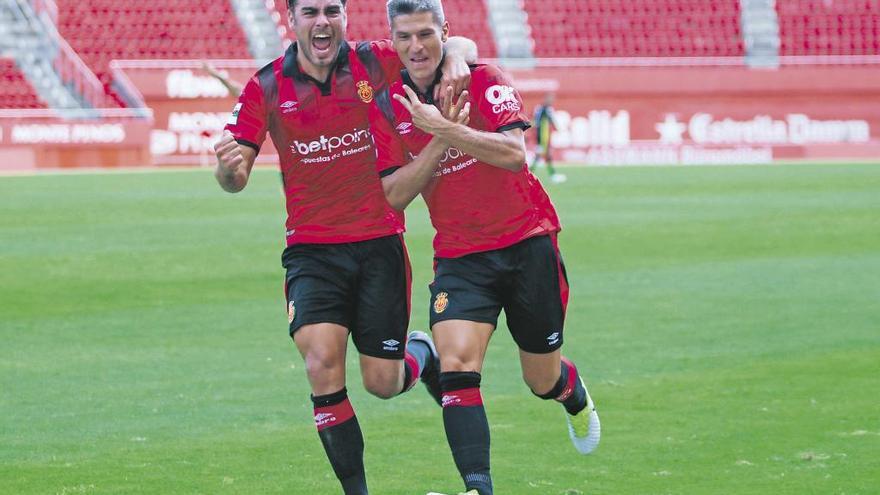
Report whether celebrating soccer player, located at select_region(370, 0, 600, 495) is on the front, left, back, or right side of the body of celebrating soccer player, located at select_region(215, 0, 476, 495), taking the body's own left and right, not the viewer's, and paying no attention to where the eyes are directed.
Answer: left

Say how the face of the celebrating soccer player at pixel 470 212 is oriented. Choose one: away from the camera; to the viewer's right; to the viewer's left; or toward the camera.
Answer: toward the camera

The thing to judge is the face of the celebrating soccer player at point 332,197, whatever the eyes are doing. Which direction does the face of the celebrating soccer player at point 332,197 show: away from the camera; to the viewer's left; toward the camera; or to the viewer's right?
toward the camera

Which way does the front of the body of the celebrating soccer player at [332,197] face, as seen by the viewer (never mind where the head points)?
toward the camera
